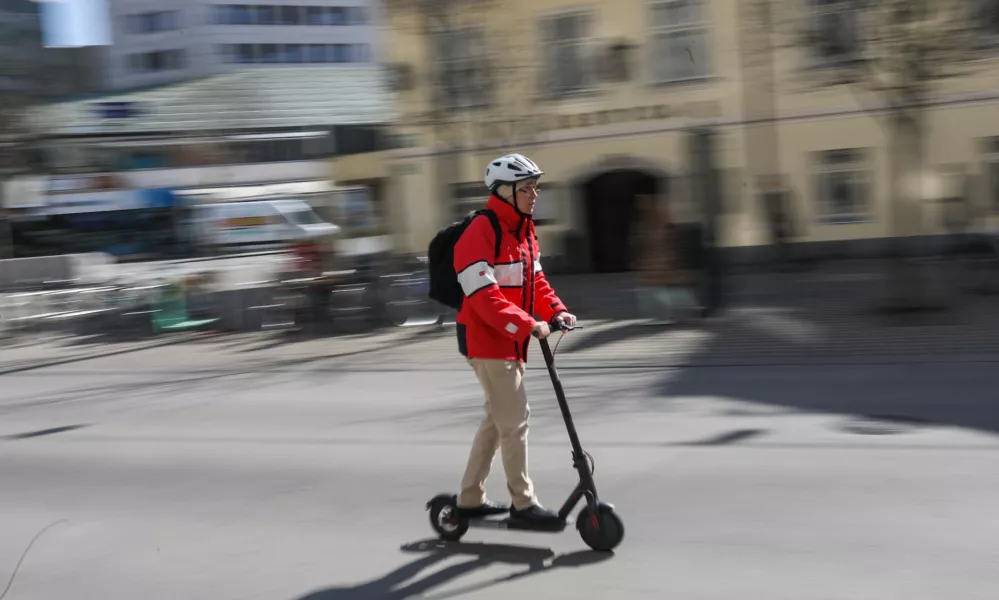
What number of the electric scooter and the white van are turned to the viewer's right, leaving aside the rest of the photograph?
2

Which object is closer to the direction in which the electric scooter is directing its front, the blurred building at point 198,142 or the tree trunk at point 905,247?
the tree trunk

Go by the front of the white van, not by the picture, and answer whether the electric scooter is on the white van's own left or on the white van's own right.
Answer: on the white van's own right

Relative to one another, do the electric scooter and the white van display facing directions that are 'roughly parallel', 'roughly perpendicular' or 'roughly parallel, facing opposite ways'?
roughly parallel

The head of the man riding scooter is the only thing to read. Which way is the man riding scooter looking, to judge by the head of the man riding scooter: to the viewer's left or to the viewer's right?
to the viewer's right

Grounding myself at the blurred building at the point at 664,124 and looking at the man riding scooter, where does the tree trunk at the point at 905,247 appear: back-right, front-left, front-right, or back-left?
front-left

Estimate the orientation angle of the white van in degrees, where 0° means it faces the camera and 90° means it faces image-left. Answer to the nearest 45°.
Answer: approximately 270°

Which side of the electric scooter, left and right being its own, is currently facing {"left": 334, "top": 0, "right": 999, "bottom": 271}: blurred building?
left

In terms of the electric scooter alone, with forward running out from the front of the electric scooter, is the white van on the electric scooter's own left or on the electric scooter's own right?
on the electric scooter's own left

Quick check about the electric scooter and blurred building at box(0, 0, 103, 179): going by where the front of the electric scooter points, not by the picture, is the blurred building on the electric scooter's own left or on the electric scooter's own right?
on the electric scooter's own left

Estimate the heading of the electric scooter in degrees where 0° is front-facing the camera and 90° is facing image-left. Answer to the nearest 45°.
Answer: approximately 270°

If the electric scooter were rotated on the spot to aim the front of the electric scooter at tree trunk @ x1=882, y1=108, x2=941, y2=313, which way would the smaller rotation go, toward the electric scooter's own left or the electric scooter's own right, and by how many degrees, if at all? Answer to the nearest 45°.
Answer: approximately 45° to the electric scooter's own left

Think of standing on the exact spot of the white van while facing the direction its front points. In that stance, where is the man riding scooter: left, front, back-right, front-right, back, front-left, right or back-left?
right
